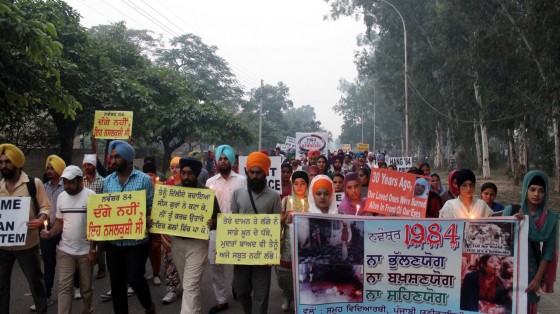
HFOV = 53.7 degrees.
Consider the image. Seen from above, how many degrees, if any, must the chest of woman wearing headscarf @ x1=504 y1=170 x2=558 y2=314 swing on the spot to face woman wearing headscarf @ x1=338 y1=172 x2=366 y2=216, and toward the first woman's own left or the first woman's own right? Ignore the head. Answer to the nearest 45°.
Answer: approximately 90° to the first woman's own right

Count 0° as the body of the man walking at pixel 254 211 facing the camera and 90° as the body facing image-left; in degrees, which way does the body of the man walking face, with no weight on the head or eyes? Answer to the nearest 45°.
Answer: approximately 0°

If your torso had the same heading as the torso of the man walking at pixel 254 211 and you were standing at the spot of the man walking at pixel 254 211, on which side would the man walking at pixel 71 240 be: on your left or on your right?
on your right

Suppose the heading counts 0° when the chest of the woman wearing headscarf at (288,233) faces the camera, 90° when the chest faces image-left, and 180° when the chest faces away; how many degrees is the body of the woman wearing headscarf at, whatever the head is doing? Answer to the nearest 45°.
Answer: approximately 0°

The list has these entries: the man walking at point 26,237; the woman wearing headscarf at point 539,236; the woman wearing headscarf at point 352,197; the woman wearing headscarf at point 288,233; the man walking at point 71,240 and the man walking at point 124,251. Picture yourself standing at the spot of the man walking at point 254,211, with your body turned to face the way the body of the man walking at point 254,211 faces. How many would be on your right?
3

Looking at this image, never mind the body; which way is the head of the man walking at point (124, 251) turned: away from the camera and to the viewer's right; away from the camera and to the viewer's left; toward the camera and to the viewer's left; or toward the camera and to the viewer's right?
toward the camera and to the viewer's left

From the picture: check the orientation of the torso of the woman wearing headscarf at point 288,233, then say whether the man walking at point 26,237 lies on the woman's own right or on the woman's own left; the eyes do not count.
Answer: on the woman's own right

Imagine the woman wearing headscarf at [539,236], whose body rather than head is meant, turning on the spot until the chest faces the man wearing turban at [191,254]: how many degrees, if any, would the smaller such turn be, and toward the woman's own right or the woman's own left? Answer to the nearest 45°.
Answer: approximately 90° to the woman's own right

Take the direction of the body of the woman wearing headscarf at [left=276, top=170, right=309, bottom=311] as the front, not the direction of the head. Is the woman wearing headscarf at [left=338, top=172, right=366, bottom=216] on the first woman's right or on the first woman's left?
on the first woman's left
